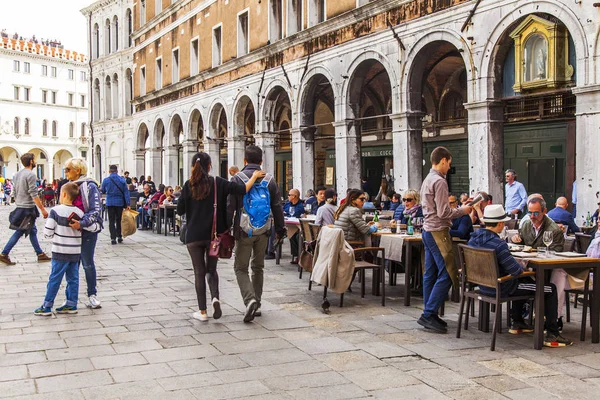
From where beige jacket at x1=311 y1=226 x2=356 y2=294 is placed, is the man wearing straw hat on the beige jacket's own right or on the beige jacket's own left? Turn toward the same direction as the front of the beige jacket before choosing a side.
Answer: on the beige jacket's own right

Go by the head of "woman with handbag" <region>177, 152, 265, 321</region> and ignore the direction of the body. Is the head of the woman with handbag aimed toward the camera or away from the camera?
away from the camera

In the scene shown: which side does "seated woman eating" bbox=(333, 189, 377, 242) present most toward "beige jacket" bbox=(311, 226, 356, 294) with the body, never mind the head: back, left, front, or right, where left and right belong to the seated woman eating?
right

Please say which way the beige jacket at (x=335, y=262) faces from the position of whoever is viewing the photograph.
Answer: facing away from the viewer and to the right of the viewer

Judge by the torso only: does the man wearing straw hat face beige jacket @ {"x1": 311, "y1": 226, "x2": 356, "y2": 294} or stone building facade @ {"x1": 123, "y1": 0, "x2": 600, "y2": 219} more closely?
the stone building facade

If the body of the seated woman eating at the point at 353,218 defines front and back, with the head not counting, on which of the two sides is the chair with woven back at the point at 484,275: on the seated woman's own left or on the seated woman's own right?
on the seated woman's own right

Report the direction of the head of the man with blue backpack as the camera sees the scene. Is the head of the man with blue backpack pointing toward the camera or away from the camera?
away from the camera

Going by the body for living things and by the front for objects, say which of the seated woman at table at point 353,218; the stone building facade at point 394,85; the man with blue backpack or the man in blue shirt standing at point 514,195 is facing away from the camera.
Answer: the man with blue backpack

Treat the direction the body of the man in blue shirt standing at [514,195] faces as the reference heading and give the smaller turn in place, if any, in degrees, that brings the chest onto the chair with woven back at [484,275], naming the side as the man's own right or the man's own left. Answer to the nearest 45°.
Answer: approximately 45° to the man's own left

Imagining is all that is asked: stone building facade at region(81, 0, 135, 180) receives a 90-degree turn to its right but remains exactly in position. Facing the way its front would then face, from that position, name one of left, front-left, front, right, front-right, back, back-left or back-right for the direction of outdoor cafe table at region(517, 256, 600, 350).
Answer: back-left

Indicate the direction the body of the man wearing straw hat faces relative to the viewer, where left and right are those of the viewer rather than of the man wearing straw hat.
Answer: facing away from the viewer and to the right of the viewer

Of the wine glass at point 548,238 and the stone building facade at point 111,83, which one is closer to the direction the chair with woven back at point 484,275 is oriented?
the wine glass

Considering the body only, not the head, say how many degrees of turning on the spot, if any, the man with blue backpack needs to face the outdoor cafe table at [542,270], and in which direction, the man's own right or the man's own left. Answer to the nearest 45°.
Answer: approximately 135° to the man's own right
